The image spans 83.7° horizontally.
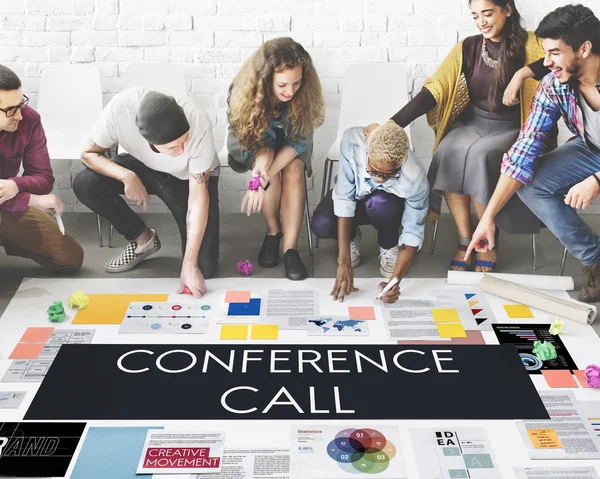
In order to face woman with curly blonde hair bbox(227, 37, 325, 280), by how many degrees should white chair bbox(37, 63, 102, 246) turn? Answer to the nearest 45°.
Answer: approximately 45° to its left

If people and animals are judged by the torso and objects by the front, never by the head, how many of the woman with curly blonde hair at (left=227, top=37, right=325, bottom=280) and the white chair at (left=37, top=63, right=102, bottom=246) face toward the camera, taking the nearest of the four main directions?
2

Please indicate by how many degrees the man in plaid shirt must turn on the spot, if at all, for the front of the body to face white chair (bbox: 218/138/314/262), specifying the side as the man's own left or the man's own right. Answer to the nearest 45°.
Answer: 0° — they already face it

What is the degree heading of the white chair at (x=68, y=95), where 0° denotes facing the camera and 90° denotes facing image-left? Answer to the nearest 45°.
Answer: approximately 0°

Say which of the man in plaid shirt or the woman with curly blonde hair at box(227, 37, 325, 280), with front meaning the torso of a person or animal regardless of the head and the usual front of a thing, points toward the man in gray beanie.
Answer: the man in plaid shirt

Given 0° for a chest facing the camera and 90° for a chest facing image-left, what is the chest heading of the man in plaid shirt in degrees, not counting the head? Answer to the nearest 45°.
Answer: approximately 45°

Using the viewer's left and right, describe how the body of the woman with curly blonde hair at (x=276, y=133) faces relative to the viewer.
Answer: facing the viewer
